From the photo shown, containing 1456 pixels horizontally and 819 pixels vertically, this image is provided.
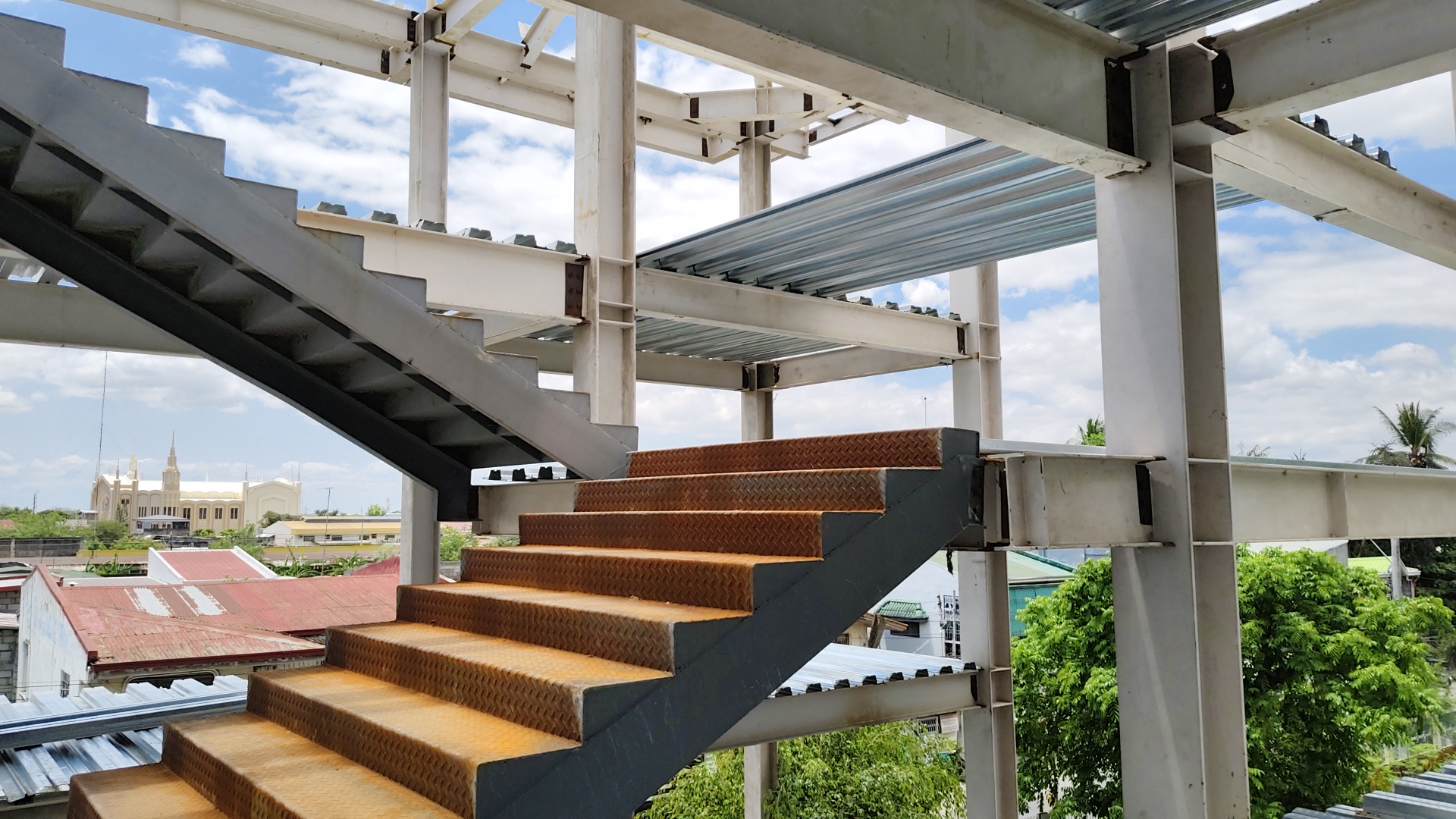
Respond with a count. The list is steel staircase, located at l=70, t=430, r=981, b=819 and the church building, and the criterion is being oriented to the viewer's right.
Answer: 0

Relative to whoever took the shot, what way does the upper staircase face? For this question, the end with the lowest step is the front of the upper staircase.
facing away from the viewer and to the right of the viewer

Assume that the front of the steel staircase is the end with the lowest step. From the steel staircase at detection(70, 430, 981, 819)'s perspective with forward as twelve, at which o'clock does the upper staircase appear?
The upper staircase is roughly at 3 o'clock from the steel staircase.

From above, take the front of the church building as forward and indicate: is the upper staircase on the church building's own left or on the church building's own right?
on the church building's own left

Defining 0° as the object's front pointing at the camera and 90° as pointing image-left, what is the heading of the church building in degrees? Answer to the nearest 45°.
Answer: approximately 45°

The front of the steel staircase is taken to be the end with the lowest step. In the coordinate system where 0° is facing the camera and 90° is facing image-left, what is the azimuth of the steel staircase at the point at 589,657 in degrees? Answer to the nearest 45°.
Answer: approximately 45°

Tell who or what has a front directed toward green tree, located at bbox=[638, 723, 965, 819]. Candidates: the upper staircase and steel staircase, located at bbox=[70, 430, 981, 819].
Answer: the upper staircase

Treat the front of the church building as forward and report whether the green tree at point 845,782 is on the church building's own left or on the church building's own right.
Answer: on the church building's own left

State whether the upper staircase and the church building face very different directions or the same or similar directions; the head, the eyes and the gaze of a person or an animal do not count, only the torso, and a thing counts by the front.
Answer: very different directions

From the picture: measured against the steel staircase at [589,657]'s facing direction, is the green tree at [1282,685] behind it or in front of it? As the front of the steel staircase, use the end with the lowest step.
behind

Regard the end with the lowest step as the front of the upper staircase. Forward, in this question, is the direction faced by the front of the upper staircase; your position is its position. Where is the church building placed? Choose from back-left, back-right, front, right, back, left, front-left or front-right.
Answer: front-left

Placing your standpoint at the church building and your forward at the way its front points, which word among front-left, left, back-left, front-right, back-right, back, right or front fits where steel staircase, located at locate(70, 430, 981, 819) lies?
front-left
